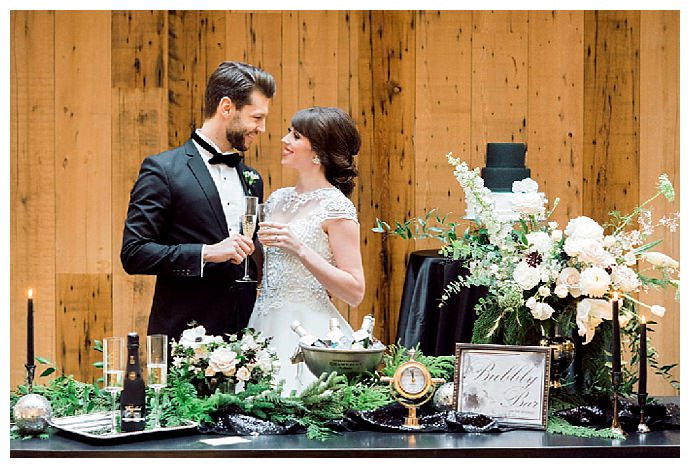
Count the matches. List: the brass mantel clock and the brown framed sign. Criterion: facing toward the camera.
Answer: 2

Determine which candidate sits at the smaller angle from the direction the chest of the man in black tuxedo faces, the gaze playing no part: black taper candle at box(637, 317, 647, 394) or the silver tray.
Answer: the black taper candle

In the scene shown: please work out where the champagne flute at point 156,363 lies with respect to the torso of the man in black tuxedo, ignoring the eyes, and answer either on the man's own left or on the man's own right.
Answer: on the man's own right

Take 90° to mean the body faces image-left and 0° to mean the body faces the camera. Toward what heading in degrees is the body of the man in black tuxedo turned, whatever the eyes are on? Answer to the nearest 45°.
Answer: approximately 315°

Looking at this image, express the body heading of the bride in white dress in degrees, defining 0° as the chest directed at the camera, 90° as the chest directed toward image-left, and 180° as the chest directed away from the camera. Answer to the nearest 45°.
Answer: approximately 45°

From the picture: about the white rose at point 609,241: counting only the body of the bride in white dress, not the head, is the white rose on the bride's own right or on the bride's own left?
on the bride's own left

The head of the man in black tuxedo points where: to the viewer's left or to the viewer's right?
to the viewer's right

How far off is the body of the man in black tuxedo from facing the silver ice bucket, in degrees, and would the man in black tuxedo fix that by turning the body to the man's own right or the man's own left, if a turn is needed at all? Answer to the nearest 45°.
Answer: approximately 45° to the man's own right

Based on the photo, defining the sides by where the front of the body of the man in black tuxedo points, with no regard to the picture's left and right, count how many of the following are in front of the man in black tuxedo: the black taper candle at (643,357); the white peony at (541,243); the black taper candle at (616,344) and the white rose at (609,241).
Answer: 4

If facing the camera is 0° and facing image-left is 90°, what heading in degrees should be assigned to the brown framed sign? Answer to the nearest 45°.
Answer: approximately 0°

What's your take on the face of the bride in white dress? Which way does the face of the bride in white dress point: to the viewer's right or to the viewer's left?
to the viewer's left
